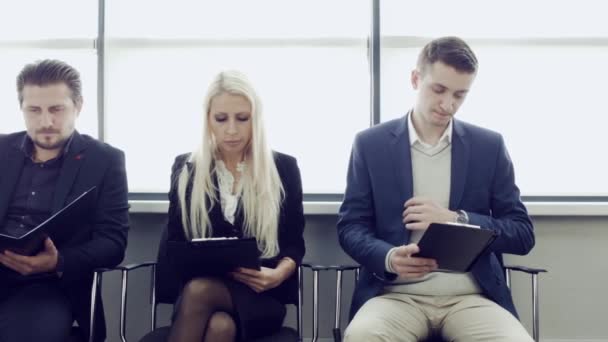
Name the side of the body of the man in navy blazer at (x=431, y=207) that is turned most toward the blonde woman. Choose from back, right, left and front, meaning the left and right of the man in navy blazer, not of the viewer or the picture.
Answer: right

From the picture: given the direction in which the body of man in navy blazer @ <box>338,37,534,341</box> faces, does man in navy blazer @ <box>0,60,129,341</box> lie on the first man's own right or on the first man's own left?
on the first man's own right

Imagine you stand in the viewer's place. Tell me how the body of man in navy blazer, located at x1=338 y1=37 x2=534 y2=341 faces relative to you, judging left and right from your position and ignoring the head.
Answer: facing the viewer
